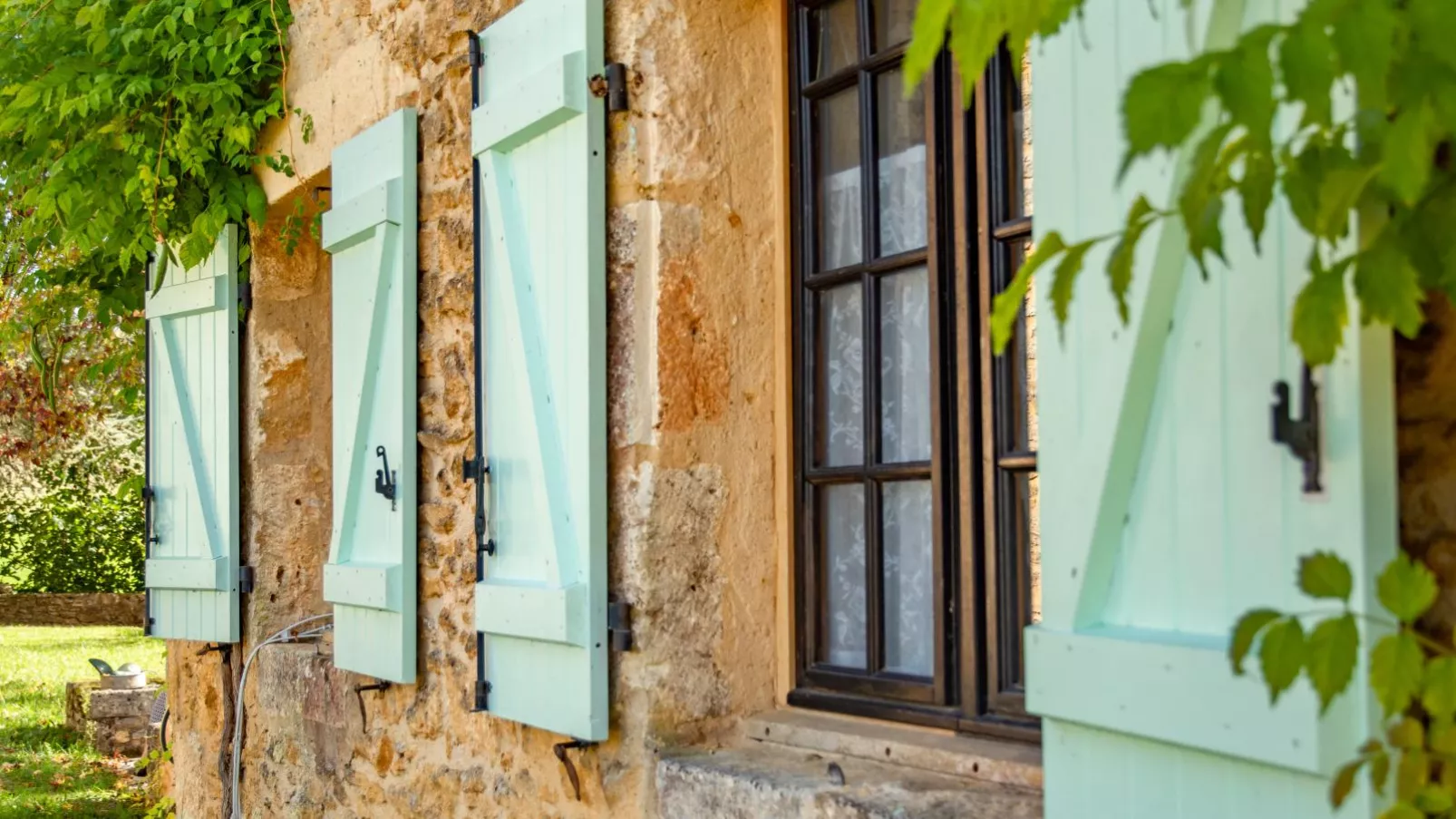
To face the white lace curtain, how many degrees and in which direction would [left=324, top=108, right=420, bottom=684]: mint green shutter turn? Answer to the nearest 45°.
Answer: approximately 90° to its left

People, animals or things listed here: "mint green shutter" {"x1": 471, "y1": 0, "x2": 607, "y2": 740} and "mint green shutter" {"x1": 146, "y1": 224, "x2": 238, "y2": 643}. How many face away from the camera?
0

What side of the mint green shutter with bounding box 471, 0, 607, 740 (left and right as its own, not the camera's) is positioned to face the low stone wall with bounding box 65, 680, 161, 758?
right

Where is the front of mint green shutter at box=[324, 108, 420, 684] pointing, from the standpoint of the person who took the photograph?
facing the viewer and to the left of the viewer

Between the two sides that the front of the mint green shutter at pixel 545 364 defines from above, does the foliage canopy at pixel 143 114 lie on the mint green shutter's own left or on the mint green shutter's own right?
on the mint green shutter's own right

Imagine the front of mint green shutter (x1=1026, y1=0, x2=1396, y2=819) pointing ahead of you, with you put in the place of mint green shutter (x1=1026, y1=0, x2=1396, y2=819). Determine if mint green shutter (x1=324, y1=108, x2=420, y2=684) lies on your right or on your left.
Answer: on your right

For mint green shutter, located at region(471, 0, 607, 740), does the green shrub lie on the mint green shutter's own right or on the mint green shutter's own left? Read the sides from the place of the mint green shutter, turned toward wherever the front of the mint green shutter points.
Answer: on the mint green shutter's own right

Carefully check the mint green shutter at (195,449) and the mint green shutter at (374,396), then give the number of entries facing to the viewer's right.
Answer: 0

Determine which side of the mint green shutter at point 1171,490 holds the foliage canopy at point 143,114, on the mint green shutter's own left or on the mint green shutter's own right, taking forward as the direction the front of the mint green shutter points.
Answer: on the mint green shutter's own right

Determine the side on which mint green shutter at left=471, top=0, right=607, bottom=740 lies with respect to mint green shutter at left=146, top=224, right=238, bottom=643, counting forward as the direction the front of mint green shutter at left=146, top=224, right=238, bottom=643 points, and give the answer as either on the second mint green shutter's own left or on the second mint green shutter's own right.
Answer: on the second mint green shutter's own left
